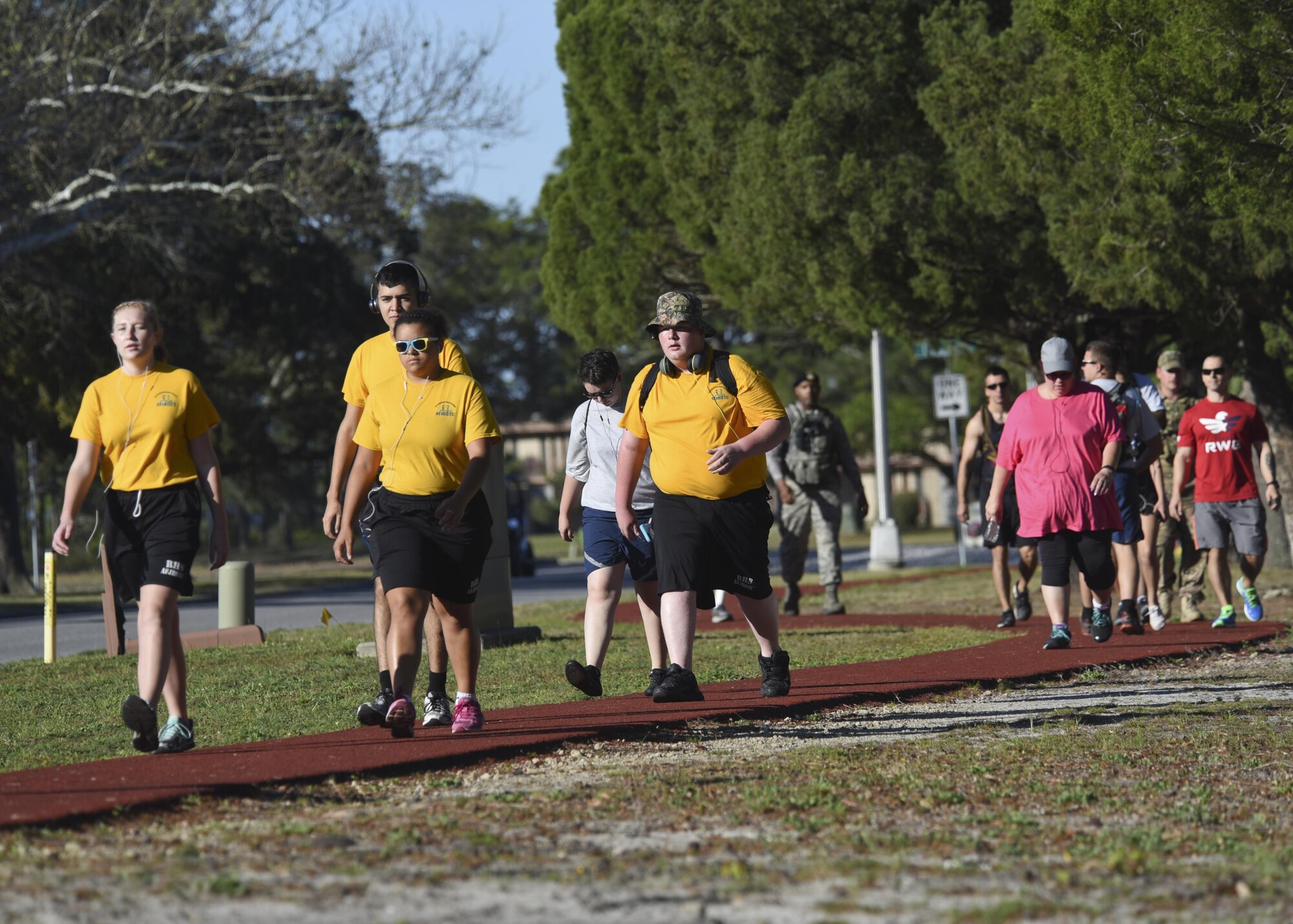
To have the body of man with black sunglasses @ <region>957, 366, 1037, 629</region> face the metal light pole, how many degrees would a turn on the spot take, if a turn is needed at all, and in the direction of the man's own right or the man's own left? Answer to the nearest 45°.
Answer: approximately 180°

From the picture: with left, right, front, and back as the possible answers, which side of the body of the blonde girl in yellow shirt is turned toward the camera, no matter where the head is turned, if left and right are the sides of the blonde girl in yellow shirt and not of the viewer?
front

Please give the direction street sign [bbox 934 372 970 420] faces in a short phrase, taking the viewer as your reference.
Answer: facing the viewer

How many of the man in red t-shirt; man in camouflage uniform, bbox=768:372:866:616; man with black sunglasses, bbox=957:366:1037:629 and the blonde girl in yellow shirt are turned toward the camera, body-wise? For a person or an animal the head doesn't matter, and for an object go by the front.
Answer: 4

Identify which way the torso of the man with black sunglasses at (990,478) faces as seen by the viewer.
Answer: toward the camera

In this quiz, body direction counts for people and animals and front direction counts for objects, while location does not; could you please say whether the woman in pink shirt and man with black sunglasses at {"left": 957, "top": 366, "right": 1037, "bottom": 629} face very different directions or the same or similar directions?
same or similar directions

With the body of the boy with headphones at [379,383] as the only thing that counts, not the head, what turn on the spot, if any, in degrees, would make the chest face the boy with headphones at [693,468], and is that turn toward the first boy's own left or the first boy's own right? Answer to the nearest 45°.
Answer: approximately 90° to the first boy's own left

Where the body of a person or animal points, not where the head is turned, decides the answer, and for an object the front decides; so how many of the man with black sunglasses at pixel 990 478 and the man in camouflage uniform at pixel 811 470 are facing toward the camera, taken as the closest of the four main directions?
2

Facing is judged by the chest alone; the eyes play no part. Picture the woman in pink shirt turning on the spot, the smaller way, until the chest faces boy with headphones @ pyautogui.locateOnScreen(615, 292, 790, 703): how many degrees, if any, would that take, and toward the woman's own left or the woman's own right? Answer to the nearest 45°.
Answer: approximately 45° to the woman's own right

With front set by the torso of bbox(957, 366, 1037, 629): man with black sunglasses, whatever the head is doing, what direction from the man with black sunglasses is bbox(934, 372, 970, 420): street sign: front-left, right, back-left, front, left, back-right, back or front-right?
back

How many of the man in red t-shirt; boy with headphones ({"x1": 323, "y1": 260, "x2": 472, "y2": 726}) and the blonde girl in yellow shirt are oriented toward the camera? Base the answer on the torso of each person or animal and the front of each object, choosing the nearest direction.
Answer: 3

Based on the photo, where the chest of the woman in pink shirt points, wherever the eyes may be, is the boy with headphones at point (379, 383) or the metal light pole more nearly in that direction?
the boy with headphones

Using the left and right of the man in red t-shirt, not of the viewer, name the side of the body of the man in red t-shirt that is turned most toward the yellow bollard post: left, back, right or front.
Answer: right

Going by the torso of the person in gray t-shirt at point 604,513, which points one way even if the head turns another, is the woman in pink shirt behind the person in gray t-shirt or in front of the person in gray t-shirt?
behind

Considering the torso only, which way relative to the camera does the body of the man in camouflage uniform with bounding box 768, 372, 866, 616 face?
toward the camera
